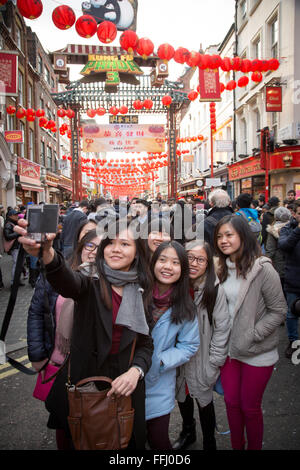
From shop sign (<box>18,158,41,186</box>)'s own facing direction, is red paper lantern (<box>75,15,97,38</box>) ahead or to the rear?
ahead

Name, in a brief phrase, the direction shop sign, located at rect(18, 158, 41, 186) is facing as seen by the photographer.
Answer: facing the viewer and to the right of the viewer

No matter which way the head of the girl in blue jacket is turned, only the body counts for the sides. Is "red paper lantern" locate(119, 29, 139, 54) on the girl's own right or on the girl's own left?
on the girl's own right

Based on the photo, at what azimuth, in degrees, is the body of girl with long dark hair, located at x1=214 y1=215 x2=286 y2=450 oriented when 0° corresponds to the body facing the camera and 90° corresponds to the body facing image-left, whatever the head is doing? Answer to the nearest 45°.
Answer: approximately 45°

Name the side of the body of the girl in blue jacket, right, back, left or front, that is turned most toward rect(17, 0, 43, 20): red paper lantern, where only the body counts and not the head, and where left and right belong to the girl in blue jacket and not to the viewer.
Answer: right

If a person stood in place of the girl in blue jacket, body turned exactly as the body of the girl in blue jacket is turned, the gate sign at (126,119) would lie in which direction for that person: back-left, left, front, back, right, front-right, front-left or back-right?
back-right

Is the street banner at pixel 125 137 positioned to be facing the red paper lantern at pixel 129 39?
yes

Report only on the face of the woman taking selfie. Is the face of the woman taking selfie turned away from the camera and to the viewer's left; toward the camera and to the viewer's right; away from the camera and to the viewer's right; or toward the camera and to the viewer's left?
toward the camera and to the viewer's left

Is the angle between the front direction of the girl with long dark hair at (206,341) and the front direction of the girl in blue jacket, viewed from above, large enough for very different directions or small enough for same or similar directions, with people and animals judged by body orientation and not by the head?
same or similar directions

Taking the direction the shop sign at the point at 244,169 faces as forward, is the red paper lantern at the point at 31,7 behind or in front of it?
in front

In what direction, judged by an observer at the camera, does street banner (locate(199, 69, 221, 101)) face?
facing the viewer

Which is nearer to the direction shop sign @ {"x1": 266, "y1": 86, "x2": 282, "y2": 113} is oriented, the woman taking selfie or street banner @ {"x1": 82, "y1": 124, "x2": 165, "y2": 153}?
the woman taking selfie

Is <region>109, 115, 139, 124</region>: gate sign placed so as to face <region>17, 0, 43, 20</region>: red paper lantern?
yes

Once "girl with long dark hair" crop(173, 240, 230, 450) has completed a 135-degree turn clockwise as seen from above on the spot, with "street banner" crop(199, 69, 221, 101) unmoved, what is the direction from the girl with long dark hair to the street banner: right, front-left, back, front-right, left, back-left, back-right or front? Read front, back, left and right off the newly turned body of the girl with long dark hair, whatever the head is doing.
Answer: front

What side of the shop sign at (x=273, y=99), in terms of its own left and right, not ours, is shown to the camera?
front

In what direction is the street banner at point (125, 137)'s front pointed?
toward the camera

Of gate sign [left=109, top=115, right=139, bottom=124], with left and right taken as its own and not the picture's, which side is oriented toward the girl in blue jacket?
front
